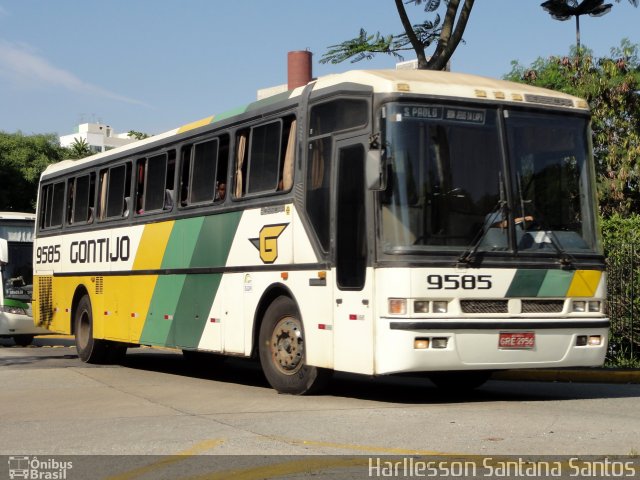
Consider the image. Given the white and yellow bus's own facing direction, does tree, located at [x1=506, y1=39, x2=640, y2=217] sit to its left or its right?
on its left

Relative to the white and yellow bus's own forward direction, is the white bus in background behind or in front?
behind

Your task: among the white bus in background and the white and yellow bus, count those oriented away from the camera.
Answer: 0

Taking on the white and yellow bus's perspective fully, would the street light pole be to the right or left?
on its left

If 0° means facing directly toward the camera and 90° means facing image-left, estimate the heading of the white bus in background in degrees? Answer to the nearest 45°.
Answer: approximately 0°
